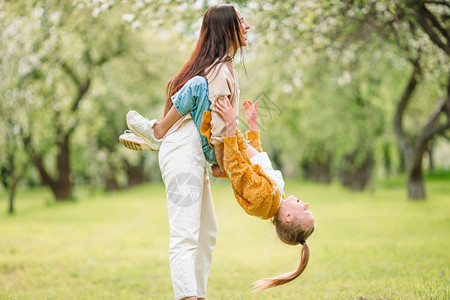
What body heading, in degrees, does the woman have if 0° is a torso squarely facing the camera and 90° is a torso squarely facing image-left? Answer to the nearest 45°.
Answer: approximately 270°

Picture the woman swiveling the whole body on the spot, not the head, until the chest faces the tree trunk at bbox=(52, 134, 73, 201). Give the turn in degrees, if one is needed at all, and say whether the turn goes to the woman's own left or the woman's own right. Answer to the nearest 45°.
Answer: approximately 90° to the woman's own left

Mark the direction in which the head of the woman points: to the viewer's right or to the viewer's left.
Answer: to the viewer's right
